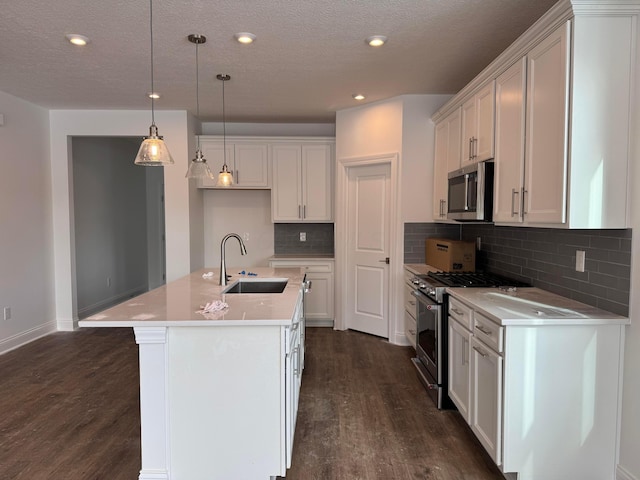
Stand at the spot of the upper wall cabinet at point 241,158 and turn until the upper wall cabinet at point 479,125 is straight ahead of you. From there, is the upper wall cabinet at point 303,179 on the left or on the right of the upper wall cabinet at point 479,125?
left

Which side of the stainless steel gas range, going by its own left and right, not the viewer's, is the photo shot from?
left

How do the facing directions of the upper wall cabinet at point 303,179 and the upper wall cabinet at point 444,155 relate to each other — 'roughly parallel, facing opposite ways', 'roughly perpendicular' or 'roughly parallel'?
roughly perpendicular

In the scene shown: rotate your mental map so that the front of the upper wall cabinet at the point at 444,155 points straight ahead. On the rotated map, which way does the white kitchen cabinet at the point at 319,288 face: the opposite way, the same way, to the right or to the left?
to the left

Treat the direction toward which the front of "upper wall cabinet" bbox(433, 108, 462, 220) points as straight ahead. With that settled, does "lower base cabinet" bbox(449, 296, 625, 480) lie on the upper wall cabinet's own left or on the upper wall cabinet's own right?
on the upper wall cabinet's own left

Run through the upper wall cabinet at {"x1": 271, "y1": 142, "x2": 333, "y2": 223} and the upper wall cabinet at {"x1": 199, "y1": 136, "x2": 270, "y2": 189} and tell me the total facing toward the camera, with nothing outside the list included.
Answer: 2

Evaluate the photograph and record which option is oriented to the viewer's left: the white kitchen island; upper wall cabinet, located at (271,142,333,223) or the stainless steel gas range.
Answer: the stainless steel gas range

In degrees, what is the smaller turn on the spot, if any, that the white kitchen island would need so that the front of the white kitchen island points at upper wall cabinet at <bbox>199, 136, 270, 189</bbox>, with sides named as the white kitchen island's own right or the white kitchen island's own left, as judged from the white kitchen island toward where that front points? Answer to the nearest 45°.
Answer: approximately 90° to the white kitchen island's own left
